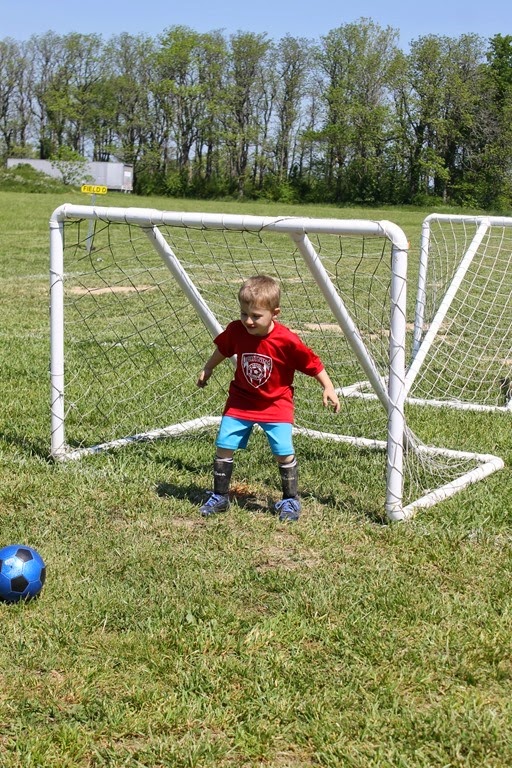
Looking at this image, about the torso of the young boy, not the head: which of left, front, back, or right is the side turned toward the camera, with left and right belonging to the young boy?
front

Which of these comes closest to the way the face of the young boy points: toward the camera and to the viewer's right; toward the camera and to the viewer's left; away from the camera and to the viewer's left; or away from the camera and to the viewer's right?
toward the camera and to the viewer's left

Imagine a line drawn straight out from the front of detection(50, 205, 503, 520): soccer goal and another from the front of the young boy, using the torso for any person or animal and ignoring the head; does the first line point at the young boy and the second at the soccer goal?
no

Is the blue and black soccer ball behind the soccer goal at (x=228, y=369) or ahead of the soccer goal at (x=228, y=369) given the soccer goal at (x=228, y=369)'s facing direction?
ahead

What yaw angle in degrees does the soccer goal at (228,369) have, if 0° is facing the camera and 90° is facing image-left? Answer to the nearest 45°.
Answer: approximately 45°

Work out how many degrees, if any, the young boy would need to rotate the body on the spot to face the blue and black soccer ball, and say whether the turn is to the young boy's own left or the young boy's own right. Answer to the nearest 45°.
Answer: approximately 45° to the young boy's own right
